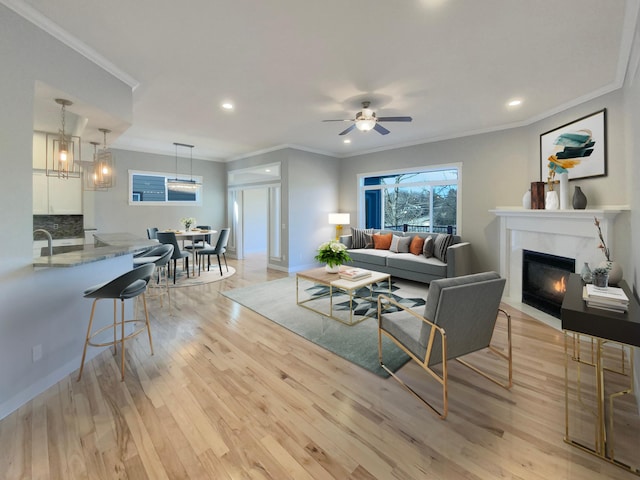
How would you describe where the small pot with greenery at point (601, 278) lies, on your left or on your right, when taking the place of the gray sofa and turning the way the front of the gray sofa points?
on your left

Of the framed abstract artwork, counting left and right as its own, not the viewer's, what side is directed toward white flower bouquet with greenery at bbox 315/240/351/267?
front

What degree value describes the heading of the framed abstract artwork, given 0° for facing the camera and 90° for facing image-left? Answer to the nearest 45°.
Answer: approximately 45°

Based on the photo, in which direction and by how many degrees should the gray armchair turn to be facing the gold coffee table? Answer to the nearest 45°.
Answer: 0° — it already faces it

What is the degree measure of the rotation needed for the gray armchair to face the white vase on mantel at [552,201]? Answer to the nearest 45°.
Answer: approximately 90° to its right
